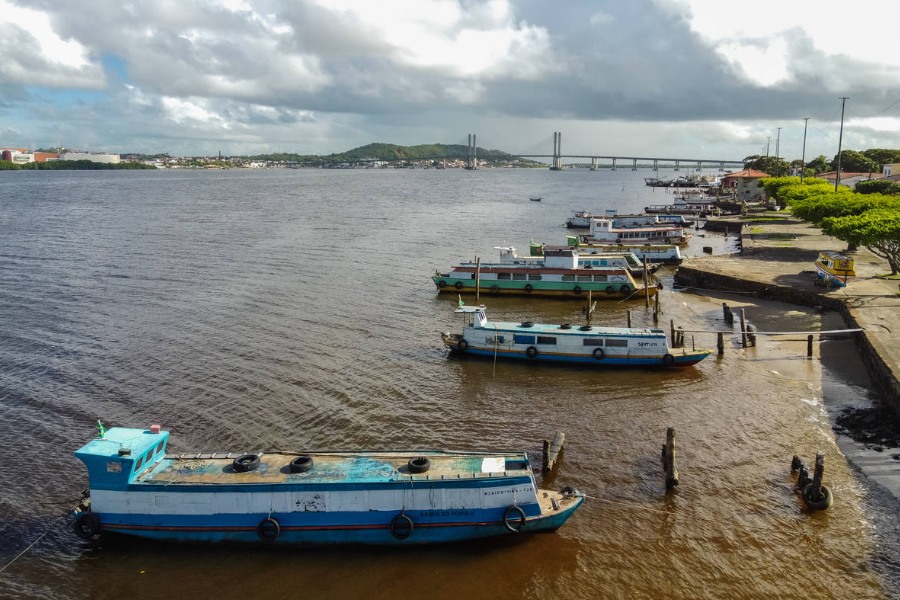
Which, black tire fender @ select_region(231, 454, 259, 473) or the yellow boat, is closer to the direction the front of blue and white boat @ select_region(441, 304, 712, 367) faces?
the yellow boat

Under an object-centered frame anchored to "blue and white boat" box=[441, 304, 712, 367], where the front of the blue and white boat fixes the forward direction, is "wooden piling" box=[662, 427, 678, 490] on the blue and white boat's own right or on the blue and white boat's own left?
on the blue and white boat's own right

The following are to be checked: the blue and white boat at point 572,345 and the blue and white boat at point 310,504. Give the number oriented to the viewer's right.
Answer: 2

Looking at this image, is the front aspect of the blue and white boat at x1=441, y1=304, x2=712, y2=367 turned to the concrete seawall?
yes

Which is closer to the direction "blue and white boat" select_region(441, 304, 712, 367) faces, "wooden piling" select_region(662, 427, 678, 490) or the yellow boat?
the yellow boat

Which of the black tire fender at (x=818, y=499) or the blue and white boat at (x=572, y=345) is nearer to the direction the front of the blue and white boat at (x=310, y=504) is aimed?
the black tire fender

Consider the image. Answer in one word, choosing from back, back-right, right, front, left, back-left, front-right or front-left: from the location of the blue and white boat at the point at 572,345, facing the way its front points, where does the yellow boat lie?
front-left

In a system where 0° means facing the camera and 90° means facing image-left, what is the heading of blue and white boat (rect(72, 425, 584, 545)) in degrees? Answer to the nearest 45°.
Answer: approximately 270°

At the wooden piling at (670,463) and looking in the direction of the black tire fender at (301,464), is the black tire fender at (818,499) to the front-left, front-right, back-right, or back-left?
back-left

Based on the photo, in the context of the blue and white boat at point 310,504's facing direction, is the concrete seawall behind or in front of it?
in front

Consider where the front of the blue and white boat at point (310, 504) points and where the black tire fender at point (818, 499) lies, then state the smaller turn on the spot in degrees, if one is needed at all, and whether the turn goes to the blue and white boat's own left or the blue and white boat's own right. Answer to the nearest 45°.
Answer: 0° — it already faces it

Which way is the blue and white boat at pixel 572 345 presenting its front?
to the viewer's right
